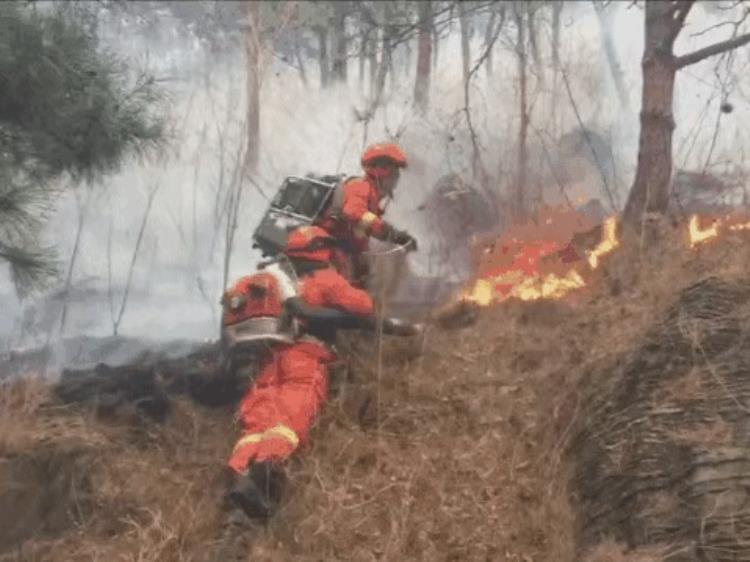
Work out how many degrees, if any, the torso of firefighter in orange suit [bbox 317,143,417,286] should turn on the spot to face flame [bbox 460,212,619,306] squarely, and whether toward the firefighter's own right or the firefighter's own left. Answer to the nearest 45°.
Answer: approximately 45° to the firefighter's own left

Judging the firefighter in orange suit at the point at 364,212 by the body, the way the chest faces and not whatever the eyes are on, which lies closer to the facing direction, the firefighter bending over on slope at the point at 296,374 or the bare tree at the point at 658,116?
the bare tree

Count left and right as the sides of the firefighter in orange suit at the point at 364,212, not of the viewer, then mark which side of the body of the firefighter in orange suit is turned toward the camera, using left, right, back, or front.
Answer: right

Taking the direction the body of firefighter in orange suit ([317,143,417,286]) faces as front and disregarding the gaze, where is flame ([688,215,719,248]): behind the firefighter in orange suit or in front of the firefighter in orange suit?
in front

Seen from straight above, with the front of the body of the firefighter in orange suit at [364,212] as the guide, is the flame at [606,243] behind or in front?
in front

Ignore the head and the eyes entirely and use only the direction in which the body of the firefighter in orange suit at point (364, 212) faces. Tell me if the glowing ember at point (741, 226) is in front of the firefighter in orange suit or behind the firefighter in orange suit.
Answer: in front
